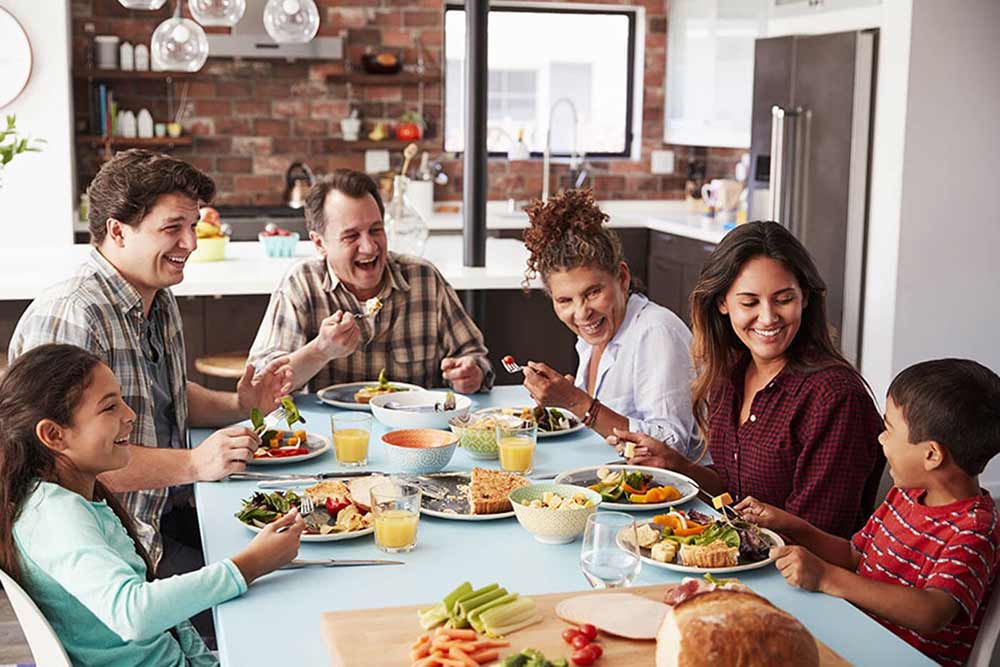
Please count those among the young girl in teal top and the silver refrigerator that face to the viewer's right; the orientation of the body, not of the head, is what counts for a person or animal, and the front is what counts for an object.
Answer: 1

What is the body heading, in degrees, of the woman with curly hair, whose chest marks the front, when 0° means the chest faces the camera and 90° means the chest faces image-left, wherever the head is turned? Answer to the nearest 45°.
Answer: approximately 45°

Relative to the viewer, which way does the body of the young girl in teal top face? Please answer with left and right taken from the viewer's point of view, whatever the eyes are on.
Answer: facing to the right of the viewer

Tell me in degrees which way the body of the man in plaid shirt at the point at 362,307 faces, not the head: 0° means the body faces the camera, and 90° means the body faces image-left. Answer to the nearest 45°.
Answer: approximately 0°

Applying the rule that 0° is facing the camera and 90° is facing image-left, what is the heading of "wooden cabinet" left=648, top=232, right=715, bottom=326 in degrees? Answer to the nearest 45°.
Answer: approximately 45°

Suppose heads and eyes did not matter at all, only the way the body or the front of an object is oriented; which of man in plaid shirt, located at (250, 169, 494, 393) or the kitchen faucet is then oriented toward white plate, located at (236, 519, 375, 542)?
the man in plaid shirt

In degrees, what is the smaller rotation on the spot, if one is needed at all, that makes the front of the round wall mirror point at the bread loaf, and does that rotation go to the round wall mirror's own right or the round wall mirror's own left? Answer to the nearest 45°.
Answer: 0° — it already faces it

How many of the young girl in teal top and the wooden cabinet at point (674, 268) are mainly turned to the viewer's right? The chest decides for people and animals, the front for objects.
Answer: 1

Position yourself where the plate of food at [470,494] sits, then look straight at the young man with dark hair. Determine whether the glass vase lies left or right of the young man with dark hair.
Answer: right

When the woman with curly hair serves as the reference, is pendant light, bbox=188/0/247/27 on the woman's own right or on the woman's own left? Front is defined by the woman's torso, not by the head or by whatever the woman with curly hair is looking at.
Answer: on the woman's own right

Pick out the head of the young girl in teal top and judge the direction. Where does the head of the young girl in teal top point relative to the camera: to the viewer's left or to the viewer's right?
to the viewer's right
